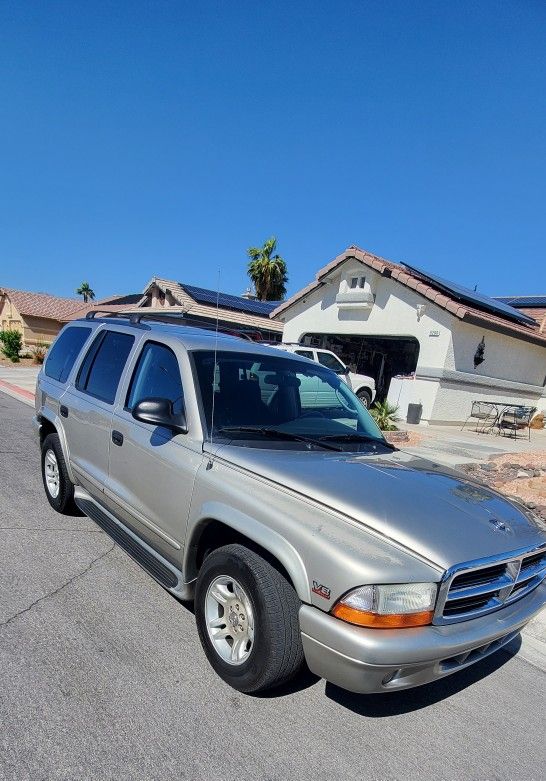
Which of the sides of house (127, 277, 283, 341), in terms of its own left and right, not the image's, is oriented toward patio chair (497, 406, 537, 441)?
left

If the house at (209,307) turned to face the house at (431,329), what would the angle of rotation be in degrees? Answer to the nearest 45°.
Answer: approximately 90° to its left

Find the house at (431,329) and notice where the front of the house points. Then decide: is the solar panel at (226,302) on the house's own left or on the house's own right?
on the house's own right

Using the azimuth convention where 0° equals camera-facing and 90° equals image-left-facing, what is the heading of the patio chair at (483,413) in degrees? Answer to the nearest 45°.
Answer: approximately 45°

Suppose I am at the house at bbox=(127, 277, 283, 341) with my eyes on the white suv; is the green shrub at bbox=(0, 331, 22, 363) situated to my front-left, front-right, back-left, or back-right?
back-right

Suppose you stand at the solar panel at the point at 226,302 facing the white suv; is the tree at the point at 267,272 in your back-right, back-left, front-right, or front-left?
back-left

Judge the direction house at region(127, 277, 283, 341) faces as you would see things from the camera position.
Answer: facing the viewer and to the left of the viewer

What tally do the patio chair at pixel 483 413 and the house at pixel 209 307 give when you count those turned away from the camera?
0

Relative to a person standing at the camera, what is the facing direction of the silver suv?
facing the viewer and to the right of the viewer

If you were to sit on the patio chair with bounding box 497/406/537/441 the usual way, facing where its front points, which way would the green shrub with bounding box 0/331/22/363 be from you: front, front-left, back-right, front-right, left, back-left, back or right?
front-right

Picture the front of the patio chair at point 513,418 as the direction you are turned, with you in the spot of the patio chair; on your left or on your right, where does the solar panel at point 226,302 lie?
on your right

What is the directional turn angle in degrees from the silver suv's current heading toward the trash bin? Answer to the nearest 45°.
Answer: approximately 135° to its left
